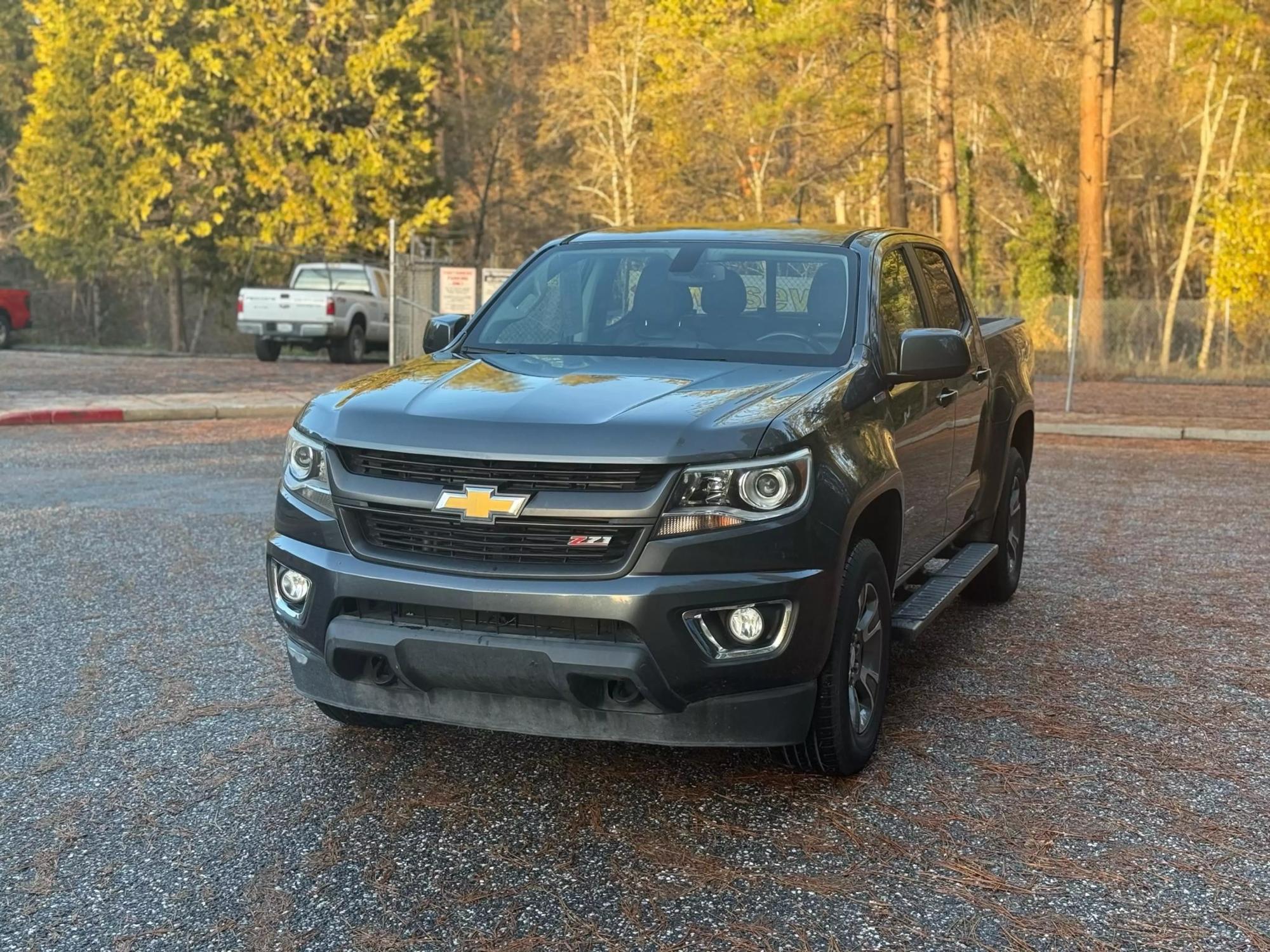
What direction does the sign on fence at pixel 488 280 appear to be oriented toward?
toward the camera

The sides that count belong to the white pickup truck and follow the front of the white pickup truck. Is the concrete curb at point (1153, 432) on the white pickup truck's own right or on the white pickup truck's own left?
on the white pickup truck's own right

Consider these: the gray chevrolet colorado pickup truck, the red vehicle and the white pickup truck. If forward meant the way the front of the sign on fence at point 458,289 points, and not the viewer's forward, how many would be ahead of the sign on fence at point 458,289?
1

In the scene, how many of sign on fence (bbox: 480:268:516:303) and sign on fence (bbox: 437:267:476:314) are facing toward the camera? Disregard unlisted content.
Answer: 2

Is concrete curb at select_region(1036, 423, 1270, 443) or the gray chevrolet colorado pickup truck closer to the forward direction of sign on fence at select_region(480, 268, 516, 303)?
the gray chevrolet colorado pickup truck

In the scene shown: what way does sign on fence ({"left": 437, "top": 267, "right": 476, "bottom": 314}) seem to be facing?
toward the camera

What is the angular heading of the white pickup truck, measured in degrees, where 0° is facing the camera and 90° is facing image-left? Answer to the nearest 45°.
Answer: approximately 225°

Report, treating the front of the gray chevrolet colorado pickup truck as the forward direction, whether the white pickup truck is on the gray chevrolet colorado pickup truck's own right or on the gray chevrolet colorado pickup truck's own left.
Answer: on the gray chevrolet colorado pickup truck's own right

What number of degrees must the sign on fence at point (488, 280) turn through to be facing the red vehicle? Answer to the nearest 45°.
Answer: approximately 135° to its right

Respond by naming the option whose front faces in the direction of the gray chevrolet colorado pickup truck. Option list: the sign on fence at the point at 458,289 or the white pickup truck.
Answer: the sign on fence

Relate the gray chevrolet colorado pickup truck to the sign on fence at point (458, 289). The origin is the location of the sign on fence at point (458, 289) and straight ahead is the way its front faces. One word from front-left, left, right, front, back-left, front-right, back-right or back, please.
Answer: front

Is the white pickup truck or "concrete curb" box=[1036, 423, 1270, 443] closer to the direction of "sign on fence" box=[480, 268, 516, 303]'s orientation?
the concrete curb
